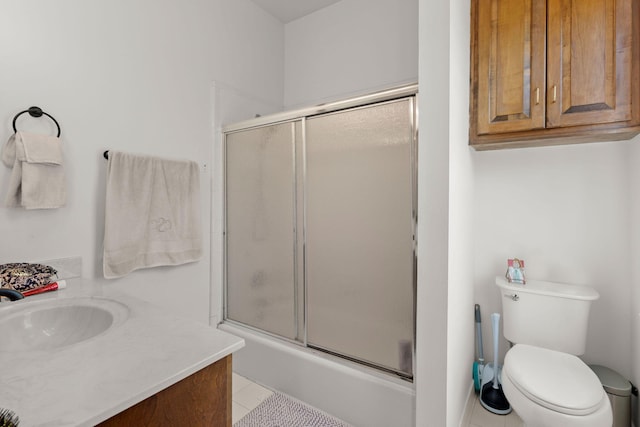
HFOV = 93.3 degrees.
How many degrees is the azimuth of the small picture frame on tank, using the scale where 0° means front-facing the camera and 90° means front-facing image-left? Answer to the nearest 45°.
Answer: approximately 0°

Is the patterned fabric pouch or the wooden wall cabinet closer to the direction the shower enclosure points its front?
the patterned fabric pouch

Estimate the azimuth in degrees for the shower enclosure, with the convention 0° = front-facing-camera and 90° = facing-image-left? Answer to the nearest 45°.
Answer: approximately 45°

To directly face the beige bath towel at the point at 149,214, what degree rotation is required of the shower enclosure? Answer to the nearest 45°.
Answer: approximately 45° to its right
